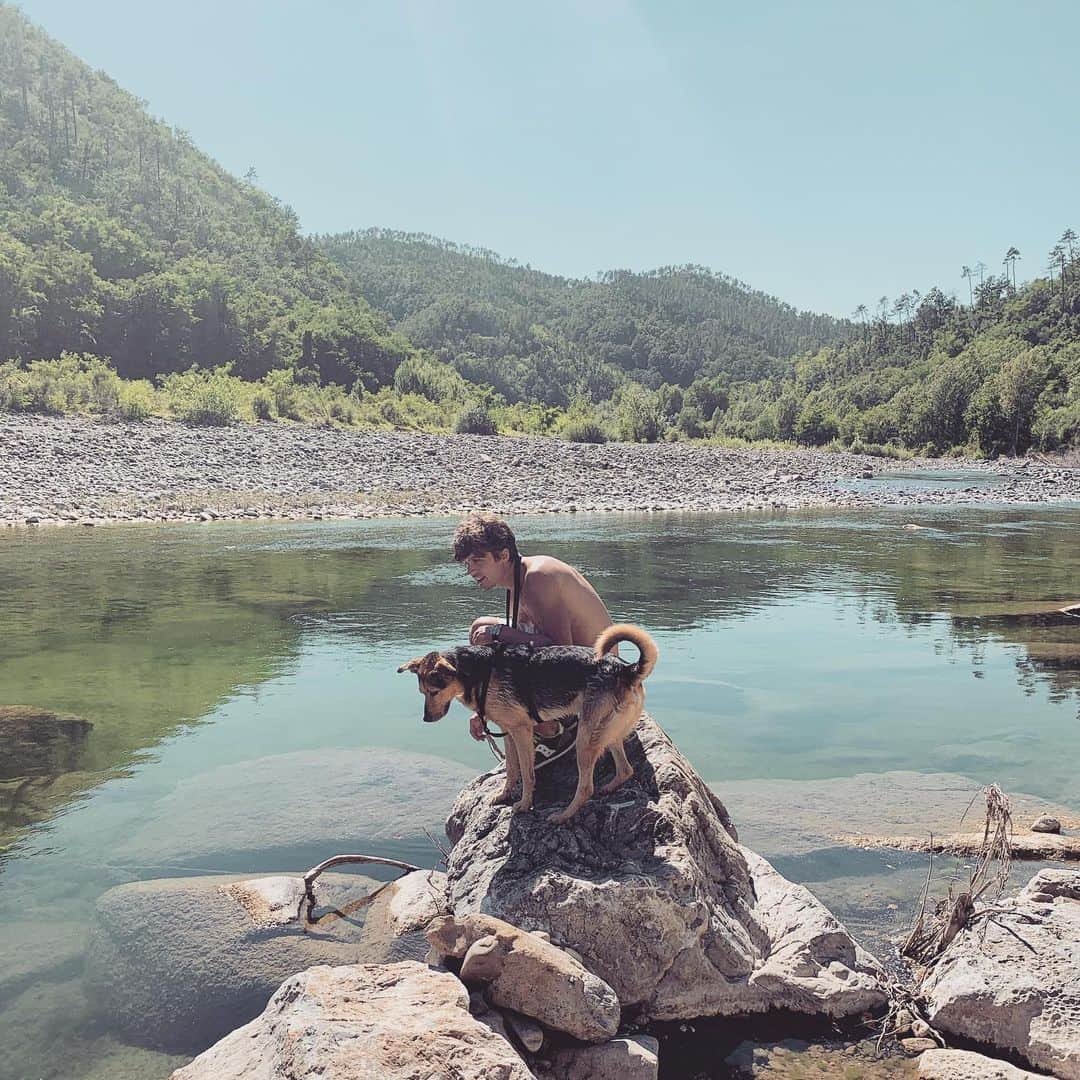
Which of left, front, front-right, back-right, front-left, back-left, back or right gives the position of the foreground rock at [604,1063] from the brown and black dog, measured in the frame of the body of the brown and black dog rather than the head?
left

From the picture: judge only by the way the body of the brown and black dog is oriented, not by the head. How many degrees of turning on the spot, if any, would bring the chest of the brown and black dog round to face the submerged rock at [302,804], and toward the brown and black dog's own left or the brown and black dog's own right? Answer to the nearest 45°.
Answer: approximately 45° to the brown and black dog's own right

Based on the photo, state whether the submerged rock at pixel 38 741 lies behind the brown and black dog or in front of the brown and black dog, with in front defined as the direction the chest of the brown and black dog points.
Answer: in front

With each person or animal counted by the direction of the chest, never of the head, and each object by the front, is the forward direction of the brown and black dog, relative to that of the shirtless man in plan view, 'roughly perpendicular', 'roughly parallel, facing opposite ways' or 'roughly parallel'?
roughly parallel

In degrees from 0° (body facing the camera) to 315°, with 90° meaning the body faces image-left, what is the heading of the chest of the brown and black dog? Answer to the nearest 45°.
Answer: approximately 90°

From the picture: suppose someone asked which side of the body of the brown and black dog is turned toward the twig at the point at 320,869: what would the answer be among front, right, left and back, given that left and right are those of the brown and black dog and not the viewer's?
front

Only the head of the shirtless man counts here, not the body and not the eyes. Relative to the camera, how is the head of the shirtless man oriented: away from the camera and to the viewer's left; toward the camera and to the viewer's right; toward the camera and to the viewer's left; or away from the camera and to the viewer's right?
toward the camera and to the viewer's left

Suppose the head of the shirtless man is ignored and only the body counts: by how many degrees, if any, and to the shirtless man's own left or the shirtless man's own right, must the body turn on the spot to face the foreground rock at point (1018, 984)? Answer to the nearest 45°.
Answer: approximately 135° to the shirtless man's own left

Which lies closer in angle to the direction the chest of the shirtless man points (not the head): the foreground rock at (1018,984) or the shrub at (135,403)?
the shrub

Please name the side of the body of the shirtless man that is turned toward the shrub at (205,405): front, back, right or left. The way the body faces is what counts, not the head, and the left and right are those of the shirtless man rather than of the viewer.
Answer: right

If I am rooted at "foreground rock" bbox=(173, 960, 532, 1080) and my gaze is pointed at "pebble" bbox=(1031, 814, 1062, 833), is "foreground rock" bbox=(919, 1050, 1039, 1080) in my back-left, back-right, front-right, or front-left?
front-right

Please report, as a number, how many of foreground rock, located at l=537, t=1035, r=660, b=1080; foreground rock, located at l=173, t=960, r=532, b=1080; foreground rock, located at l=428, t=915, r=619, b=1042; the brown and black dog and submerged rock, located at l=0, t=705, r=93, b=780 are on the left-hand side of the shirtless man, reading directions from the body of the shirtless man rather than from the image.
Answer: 4

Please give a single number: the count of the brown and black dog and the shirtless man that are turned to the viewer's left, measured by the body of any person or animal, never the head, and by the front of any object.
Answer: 2

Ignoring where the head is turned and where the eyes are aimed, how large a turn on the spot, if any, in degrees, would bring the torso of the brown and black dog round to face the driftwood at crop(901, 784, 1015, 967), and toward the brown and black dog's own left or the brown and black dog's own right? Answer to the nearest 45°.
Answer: approximately 180°

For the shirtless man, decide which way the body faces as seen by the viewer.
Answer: to the viewer's left
